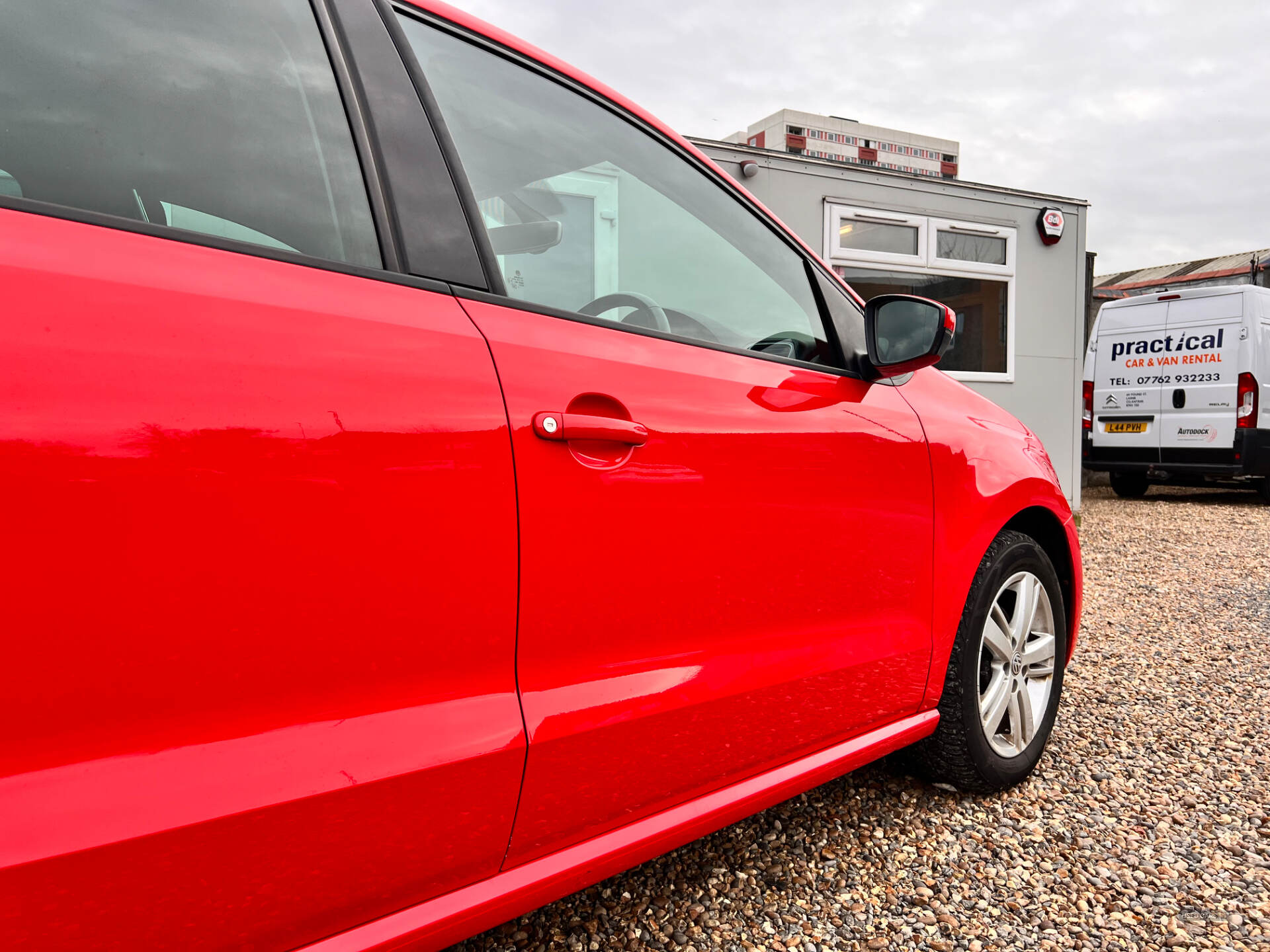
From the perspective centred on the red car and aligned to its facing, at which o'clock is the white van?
The white van is roughly at 12 o'clock from the red car.

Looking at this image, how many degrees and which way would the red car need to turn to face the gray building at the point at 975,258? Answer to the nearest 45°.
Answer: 0° — it already faces it

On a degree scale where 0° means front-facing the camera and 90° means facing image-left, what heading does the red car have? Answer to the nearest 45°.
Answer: approximately 225°
